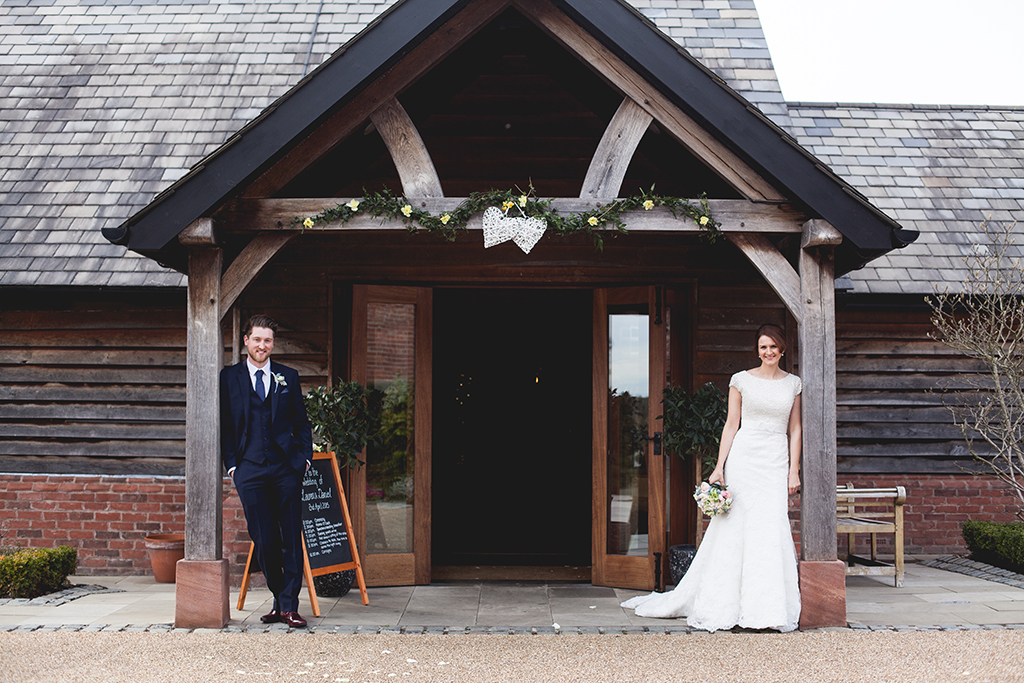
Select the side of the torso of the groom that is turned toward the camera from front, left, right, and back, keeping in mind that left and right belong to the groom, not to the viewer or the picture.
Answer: front

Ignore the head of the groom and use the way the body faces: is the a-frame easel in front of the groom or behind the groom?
behind

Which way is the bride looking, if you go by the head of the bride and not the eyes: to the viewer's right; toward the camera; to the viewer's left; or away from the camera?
toward the camera

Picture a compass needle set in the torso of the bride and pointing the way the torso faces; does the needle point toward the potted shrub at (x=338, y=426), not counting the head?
no

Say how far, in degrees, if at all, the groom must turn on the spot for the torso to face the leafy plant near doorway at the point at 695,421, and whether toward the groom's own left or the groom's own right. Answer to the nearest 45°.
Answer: approximately 90° to the groom's own left

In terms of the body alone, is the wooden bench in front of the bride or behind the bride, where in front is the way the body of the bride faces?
behind

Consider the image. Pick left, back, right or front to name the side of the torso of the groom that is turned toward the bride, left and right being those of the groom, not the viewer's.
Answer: left

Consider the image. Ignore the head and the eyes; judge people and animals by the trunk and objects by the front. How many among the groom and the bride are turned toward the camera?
2

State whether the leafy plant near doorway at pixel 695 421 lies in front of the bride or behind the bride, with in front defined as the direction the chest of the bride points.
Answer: behind

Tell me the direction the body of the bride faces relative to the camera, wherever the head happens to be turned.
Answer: toward the camera

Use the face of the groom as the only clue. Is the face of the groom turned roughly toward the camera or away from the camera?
toward the camera

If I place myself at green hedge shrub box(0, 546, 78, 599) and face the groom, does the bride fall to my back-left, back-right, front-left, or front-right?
front-left
